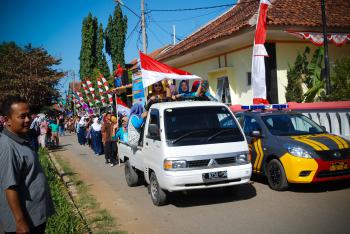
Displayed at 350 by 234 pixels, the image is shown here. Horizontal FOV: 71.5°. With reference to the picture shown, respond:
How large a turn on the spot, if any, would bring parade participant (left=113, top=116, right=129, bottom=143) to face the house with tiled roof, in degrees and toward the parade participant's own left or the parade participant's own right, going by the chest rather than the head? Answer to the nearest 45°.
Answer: approximately 90° to the parade participant's own left

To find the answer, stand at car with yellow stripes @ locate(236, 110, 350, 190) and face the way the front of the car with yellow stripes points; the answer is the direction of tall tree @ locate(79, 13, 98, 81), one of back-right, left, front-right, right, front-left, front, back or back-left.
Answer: back

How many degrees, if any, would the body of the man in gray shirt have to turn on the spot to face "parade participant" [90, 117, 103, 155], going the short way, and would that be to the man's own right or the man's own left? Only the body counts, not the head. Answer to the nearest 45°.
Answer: approximately 90° to the man's own left

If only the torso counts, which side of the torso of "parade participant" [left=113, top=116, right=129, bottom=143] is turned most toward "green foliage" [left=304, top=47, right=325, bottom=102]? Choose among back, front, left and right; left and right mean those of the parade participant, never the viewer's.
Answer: left

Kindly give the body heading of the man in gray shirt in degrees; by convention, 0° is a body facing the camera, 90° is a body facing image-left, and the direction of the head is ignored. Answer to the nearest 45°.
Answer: approximately 270°

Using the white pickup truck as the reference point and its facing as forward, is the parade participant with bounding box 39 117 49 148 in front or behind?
behind

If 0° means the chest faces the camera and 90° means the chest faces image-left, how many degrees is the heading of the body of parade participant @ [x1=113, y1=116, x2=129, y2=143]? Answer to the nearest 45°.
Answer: approximately 0°
